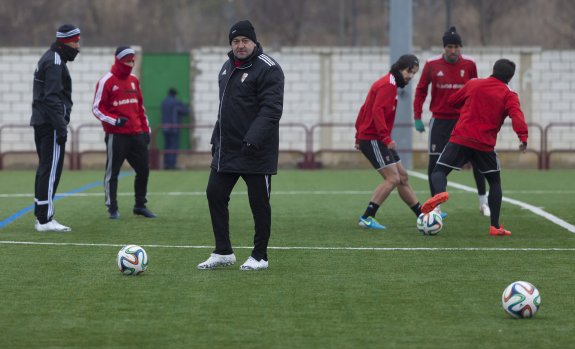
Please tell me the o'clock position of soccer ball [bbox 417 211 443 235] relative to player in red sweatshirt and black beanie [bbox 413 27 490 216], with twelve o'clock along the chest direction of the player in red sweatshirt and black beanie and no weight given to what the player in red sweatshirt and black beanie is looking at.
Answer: The soccer ball is roughly at 12 o'clock from the player in red sweatshirt and black beanie.

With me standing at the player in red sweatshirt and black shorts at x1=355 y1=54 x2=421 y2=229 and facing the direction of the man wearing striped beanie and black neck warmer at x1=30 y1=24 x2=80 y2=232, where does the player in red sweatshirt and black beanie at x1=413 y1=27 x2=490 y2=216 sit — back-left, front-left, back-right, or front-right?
back-right

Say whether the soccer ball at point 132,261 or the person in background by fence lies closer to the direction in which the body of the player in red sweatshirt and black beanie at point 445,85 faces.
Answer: the soccer ball

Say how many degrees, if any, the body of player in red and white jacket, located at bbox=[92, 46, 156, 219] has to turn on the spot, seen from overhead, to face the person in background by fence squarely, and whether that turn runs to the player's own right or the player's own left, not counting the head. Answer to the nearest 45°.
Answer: approximately 135° to the player's own left

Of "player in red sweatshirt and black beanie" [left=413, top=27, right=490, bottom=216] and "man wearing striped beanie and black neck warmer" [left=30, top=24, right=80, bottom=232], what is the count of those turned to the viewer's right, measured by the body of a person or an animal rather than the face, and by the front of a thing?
1

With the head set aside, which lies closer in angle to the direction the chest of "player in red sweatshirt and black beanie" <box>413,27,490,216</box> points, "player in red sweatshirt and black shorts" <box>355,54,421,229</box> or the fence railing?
the player in red sweatshirt and black shorts

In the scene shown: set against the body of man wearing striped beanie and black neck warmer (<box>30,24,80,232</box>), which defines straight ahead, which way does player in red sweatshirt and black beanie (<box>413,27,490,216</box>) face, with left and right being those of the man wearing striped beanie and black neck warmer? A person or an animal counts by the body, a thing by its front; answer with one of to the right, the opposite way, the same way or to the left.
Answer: to the right

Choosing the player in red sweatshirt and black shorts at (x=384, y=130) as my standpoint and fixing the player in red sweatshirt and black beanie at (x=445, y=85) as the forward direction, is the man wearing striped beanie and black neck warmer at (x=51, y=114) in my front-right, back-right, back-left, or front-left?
back-left

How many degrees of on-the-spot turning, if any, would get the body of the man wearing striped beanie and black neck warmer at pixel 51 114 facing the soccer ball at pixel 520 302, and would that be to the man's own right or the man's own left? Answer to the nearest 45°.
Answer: approximately 45° to the man's own right

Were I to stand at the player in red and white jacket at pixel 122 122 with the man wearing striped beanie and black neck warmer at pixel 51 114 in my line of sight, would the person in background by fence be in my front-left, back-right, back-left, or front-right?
back-right

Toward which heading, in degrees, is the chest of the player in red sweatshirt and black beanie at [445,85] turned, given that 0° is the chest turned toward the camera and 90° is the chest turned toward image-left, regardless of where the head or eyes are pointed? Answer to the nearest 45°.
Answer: approximately 0°

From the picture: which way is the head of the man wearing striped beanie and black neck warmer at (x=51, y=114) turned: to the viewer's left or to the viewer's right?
to the viewer's right

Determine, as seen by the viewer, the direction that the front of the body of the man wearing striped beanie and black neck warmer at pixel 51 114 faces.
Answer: to the viewer's right

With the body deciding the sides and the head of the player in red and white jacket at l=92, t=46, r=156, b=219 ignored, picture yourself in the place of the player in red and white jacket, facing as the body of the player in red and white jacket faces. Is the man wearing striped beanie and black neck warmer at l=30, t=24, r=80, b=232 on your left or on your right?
on your right
